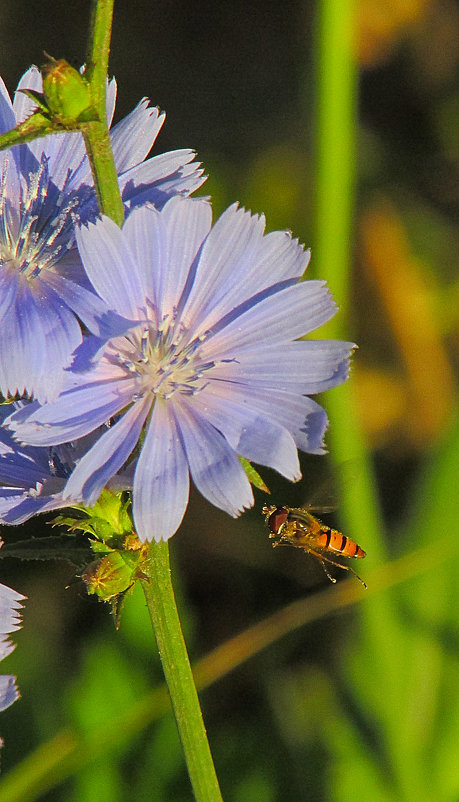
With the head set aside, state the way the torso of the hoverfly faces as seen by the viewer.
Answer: to the viewer's left

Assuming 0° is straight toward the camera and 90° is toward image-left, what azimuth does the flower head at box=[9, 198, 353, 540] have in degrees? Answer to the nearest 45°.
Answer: approximately 0°

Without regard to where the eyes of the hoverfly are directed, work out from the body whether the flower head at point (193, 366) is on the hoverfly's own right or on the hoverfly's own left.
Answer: on the hoverfly's own left

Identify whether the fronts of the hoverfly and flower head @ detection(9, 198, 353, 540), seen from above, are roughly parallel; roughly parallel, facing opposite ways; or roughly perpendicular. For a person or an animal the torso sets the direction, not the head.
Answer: roughly perpendicular

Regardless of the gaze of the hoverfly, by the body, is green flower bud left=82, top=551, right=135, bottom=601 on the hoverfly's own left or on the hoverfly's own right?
on the hoverfly's own left
